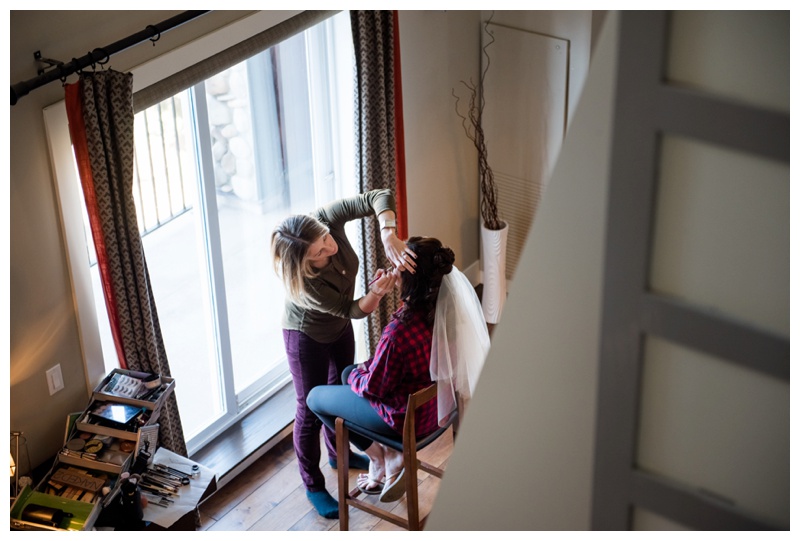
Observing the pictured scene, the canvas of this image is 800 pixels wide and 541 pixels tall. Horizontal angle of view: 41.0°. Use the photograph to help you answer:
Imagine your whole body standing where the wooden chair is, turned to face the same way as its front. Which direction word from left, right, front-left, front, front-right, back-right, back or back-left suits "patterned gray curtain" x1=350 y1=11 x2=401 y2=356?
front-right

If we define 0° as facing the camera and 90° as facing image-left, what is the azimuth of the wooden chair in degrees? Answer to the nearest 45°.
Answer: approximately 135°

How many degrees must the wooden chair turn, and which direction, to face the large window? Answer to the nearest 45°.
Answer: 0° — it already faces it

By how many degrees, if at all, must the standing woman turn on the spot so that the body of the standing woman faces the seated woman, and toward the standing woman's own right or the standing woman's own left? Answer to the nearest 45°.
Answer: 0° — they already face them

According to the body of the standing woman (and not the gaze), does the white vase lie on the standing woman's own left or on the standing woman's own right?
on the standing woman's own left

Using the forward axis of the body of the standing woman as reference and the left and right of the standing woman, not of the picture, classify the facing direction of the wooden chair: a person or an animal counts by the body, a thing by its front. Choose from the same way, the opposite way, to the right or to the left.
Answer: the opposite way

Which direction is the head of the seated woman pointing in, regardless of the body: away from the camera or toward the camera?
away from the camera

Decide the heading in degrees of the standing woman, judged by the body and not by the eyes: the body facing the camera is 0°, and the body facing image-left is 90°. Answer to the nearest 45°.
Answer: approximately 315°
